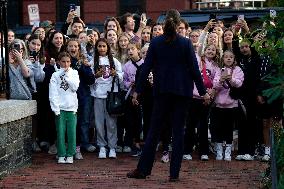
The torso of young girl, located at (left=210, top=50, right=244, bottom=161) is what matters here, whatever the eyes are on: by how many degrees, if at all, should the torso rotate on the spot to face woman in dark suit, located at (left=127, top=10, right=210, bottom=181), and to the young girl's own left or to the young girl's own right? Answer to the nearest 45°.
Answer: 0° — they already face them

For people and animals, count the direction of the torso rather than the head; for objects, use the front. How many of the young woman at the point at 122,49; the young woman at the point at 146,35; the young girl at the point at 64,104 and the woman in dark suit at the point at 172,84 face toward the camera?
3

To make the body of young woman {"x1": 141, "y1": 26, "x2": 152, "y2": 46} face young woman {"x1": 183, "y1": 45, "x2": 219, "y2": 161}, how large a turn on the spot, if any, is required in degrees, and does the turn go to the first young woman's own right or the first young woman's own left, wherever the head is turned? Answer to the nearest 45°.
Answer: approximately 45° to the first young woman's own left

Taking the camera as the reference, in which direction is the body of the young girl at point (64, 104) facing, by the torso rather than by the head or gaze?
toward the camera

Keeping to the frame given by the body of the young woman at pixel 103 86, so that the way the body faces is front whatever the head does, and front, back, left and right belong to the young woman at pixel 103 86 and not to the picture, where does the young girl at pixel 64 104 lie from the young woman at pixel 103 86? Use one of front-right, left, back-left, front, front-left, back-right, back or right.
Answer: front-right

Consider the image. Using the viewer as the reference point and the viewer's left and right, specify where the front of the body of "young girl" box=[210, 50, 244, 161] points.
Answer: facing the viewer

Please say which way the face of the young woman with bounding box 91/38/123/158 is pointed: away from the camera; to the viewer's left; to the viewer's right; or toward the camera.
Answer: toward the camera

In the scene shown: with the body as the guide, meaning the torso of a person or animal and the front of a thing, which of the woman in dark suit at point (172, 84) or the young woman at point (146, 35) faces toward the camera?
the young woman

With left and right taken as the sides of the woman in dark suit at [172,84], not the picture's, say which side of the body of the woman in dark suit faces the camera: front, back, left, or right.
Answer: back

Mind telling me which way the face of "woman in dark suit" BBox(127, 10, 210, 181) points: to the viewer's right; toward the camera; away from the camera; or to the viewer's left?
away from the camera

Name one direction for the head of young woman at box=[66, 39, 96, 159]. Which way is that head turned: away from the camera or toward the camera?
toward the camera

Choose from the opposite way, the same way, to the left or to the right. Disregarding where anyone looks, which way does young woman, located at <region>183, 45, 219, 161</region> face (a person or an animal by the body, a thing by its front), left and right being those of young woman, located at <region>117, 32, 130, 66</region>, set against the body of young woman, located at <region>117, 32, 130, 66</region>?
the same way

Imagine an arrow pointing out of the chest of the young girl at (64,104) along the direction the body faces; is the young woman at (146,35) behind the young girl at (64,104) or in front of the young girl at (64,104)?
behind

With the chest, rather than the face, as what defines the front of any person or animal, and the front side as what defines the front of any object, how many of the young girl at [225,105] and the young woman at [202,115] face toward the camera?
2

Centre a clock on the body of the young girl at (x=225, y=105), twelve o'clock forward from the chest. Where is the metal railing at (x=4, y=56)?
The metal railing is roughly at 2 o'clock from the young girl.

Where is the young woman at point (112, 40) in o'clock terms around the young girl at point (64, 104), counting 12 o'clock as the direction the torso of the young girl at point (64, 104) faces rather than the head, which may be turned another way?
the young woman at point (112, 40) is roughly at 7 o'clock from the young girl at point (64, 104).

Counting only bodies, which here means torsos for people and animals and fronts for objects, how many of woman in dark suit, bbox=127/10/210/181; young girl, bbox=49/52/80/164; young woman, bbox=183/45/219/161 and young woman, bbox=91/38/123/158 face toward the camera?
3
